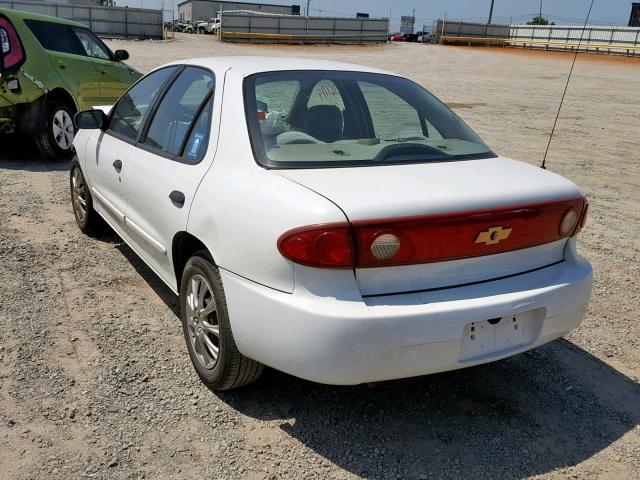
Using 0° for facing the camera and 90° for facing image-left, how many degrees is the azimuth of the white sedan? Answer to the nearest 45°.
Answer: approximately 135°

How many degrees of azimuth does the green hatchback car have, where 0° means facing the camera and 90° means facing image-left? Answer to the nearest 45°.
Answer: approximately 225°

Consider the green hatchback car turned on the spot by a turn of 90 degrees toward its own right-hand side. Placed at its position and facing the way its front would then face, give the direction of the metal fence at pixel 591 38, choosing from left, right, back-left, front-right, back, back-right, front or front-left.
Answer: left

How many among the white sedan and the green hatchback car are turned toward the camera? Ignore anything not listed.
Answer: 0

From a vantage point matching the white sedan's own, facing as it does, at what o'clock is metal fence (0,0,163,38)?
The metal fence is roughly at 1 o'clock from the white sedan.

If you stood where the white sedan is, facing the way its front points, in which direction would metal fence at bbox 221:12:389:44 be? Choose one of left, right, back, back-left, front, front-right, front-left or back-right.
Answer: front-right

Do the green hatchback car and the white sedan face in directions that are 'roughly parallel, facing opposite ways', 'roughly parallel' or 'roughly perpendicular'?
roughly perpendicular

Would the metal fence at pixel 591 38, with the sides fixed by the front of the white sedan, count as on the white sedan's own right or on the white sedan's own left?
on the white sedan's own right
